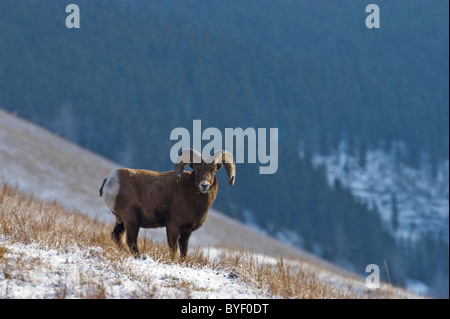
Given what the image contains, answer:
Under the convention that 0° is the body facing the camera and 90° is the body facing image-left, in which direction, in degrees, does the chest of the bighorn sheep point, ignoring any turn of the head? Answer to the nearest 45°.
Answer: approximately 270°
